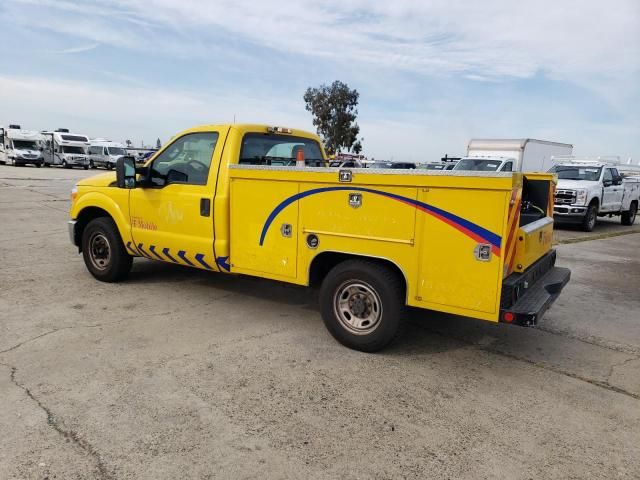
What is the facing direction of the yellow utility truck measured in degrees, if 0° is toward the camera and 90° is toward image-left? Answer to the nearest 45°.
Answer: approximately 135°

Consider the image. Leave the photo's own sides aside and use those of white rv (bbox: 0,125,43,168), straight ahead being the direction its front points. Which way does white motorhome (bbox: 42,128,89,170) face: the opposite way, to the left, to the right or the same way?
the same way

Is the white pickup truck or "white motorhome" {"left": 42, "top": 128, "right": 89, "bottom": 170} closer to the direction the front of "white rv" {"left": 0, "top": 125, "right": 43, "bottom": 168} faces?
the white pickup truck

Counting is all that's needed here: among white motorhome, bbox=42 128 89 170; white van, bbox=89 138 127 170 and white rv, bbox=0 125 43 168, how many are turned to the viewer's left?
0

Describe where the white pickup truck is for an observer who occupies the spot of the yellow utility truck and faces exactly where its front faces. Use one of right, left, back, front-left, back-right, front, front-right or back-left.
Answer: right

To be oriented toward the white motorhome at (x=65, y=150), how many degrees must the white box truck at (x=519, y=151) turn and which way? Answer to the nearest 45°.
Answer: approximately 45° to its right

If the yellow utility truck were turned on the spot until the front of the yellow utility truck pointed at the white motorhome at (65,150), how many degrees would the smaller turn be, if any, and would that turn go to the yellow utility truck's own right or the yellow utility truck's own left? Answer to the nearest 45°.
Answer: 0° — it already faces it

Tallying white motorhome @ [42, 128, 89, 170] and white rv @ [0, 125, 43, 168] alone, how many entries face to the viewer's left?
0

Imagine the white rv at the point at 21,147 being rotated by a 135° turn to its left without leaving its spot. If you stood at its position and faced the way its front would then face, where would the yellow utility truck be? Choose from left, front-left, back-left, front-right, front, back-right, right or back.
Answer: back

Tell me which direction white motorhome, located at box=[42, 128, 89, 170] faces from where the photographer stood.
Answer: facing the viewer and to the right of the viewer

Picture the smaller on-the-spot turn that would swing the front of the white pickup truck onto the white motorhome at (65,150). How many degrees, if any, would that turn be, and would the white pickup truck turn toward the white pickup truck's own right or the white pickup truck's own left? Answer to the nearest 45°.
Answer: approximately 45° to the white pickup truck's own right

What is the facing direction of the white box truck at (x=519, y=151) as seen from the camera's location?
facing the viewer and to the left of the viewer

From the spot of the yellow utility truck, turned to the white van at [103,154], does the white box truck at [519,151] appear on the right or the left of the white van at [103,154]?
right

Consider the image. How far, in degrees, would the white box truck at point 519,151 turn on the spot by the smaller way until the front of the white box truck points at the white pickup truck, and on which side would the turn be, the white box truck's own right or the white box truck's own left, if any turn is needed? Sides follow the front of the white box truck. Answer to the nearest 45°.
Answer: approximately 45° to the white box truck's own left

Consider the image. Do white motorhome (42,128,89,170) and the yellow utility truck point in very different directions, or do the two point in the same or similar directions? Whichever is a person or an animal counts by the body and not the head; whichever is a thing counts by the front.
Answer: very different directions

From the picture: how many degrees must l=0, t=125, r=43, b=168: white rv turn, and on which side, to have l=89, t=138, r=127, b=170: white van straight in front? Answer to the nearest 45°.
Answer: approximately 45° to its left
